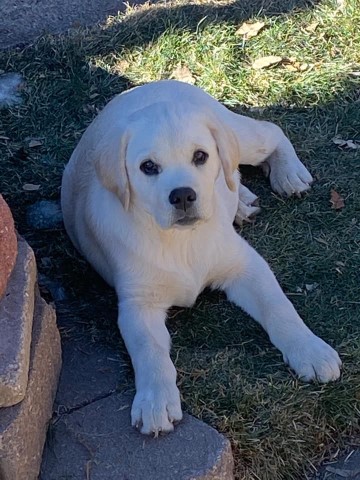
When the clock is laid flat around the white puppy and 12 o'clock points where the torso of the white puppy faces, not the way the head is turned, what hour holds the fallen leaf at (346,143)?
The fallen leaf is roughly at 7 o'clock from the white puppy.

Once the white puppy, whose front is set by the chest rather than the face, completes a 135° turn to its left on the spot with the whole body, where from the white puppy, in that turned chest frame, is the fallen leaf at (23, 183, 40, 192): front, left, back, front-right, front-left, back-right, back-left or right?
left

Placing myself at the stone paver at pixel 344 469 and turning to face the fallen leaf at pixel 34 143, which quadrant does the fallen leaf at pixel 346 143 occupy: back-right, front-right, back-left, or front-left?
front-right

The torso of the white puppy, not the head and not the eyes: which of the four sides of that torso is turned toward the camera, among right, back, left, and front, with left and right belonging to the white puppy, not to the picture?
front

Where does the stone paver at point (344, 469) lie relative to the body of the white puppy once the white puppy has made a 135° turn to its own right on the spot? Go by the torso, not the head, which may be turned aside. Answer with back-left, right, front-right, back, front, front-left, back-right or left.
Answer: back

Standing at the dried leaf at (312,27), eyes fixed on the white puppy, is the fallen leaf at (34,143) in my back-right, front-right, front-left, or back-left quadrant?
front-right

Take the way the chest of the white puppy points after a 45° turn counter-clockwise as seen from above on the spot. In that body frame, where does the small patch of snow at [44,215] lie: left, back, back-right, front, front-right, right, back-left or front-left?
back

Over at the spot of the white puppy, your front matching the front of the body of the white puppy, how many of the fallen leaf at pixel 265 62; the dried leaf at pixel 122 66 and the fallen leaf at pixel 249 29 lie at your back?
3

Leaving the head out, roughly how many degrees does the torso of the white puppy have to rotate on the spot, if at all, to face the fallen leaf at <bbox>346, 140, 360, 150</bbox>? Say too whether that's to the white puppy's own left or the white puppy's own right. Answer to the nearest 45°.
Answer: approximately 135° to the white puppy's own left

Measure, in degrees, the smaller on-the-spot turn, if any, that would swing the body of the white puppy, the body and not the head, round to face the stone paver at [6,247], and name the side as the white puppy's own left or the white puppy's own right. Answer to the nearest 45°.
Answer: approximately 45° to the white puppy's own right

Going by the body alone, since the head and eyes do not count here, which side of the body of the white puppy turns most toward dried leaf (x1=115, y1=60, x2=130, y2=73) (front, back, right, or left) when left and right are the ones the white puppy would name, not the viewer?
back

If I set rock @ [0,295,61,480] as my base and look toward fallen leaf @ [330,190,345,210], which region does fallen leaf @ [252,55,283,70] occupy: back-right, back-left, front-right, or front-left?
front-left

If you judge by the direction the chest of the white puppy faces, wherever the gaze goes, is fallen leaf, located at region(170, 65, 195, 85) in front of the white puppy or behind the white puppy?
behind

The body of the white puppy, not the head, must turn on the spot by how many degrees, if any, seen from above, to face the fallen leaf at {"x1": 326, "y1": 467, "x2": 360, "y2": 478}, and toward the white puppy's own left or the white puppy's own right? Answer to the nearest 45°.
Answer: approximately 45° to the white puppy's own left

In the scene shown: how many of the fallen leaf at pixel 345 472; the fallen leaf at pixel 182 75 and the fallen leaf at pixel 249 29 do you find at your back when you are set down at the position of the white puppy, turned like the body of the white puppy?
2

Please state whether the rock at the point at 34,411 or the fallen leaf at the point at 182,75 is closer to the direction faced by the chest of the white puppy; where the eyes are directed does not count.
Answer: the rock
